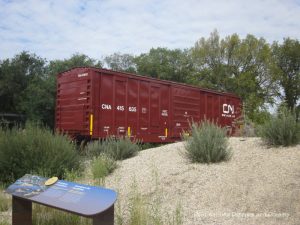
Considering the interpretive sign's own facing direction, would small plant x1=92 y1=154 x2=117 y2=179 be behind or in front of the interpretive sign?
behind

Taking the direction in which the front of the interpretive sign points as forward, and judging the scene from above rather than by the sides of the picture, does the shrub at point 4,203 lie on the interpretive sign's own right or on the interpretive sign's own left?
on the interpretive sign's own right

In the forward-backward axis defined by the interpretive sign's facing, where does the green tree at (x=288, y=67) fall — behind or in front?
behind

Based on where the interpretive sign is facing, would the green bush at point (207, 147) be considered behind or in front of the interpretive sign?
behind

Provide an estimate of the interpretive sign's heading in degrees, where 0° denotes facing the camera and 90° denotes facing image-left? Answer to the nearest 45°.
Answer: approximately 45°

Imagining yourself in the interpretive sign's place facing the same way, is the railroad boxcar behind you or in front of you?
behind

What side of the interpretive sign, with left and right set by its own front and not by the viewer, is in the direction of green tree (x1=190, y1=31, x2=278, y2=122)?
back

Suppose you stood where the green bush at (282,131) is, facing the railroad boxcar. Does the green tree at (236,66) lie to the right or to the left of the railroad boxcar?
right

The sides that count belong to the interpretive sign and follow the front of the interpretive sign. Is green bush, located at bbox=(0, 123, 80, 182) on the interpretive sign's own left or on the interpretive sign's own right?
on the interpretive sign's own right

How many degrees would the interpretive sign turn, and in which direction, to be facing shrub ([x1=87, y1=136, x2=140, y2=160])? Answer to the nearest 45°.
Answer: approximately 135° to its right

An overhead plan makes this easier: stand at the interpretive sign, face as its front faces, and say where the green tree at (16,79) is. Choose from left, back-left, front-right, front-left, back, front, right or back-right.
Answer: back-right
